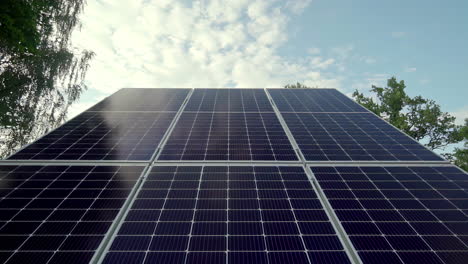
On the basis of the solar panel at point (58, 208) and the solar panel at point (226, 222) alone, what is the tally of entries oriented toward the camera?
2

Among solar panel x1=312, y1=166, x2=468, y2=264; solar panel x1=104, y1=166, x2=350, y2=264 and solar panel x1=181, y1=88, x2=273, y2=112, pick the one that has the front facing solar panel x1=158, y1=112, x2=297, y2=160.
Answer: solar panel x1=181, y1=88, x2=273, y2=112

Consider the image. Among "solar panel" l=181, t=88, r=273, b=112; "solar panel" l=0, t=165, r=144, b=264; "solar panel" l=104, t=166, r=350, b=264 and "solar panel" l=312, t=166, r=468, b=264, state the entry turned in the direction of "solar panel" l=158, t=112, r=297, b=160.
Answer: "solar panel" l=181, t=88, r=273, b=112

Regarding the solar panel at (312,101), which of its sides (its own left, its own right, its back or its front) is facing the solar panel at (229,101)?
right

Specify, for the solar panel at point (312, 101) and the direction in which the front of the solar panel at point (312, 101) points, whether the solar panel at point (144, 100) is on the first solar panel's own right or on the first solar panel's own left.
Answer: on the first solar panel's own right

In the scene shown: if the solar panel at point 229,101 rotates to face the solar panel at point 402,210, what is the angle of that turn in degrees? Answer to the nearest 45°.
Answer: approximately 45° to its left

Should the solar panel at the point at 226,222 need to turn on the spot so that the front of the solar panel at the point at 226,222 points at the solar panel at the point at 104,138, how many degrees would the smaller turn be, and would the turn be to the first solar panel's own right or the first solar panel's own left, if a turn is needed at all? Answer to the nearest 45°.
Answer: approximately 135° to the first solar panel's own right

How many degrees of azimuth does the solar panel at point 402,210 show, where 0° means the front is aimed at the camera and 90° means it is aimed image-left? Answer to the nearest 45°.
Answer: approximately 0°
